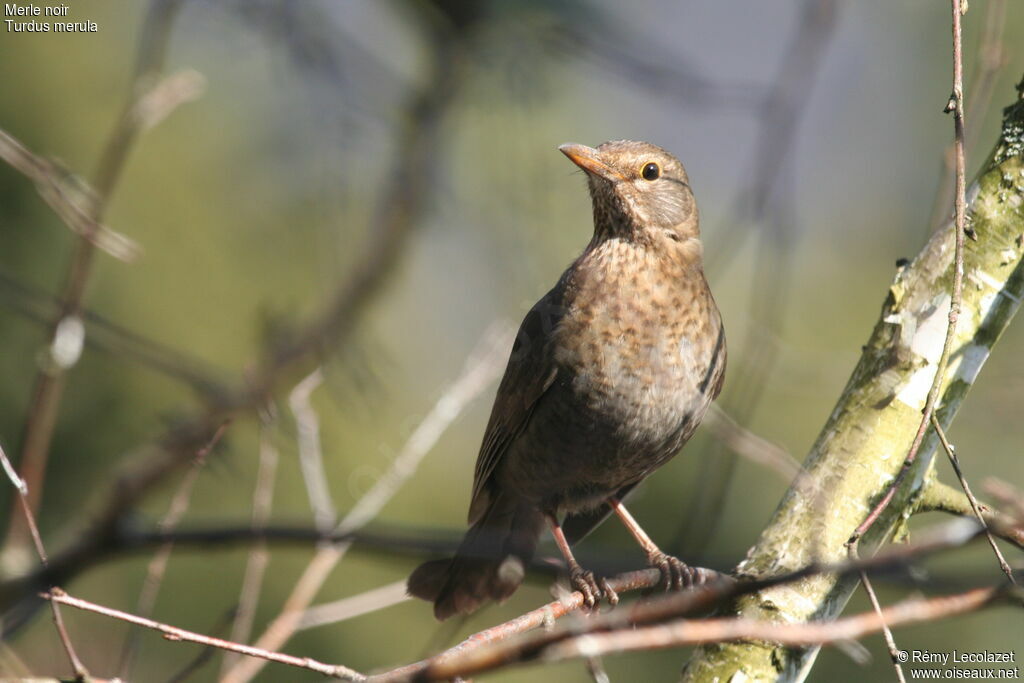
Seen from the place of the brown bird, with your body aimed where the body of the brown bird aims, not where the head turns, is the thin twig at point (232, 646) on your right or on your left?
on your right

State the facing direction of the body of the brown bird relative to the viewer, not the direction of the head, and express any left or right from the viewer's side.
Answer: facing the viewer and to the right of the viewer

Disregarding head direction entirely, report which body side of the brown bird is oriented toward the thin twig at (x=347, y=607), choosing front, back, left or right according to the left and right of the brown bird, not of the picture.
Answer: right

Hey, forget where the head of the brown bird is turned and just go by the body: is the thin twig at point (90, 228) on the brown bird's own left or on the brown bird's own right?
on the brown bird's own right

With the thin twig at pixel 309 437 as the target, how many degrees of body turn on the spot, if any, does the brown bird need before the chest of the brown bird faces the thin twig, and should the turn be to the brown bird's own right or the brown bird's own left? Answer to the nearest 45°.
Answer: approximately 135° to the brown bird's own right
